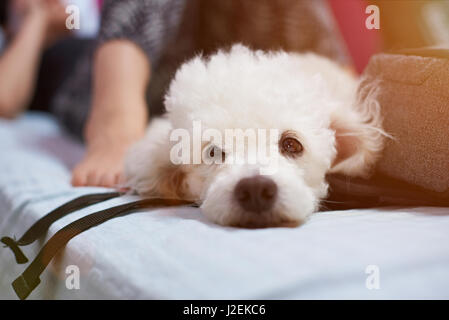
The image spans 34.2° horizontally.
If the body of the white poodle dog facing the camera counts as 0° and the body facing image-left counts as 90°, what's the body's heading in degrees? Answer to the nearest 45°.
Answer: approximately 0°
